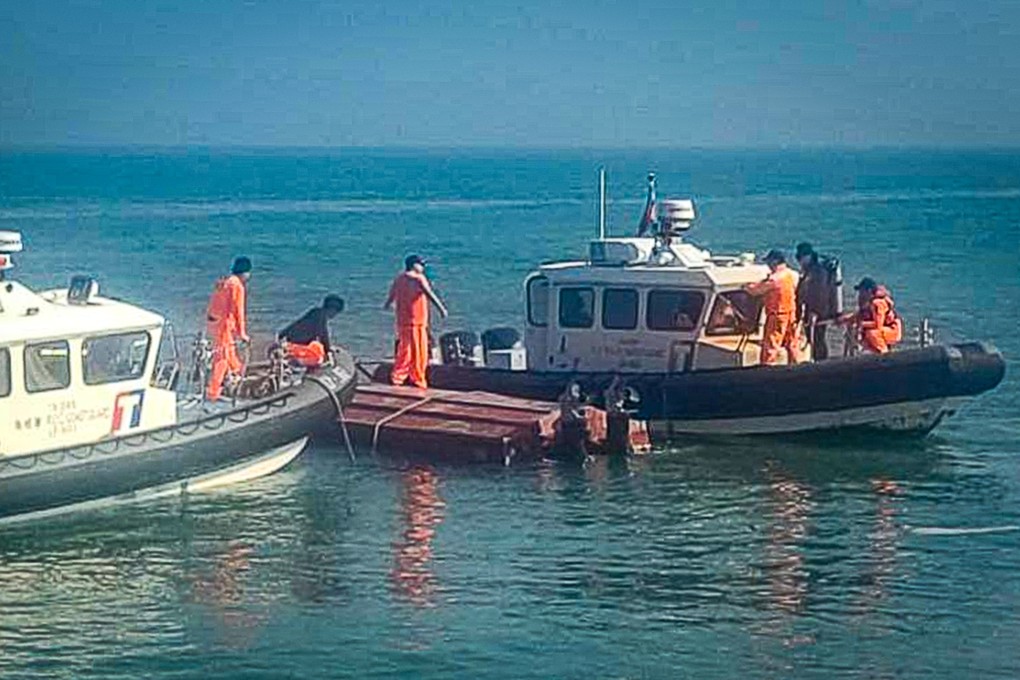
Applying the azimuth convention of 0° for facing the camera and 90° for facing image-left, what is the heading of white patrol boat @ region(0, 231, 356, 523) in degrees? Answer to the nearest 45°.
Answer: approximately 270°

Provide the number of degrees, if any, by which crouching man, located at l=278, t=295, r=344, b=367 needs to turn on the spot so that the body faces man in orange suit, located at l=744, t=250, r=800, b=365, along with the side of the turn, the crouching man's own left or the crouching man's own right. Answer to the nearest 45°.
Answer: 0° — they already face them

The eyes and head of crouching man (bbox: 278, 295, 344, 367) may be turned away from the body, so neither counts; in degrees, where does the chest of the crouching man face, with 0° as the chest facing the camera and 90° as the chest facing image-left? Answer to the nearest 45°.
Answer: approximately 270°

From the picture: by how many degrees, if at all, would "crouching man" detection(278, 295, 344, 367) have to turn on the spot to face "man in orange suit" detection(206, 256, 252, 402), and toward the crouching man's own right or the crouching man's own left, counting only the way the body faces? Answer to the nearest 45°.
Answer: approximately 135° to the crouching man's own right

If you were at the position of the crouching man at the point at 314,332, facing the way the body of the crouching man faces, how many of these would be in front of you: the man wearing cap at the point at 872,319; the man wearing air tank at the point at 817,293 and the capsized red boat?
3

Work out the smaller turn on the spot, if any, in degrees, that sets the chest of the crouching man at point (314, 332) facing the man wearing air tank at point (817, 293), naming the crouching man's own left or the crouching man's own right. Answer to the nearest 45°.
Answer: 0° — they already face them

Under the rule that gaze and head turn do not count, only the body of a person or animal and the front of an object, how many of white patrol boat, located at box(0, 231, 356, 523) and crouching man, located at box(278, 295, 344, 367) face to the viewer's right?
2

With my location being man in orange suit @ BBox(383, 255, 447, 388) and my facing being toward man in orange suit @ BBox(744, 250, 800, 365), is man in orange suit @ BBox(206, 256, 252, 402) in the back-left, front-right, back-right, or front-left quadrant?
back-right
